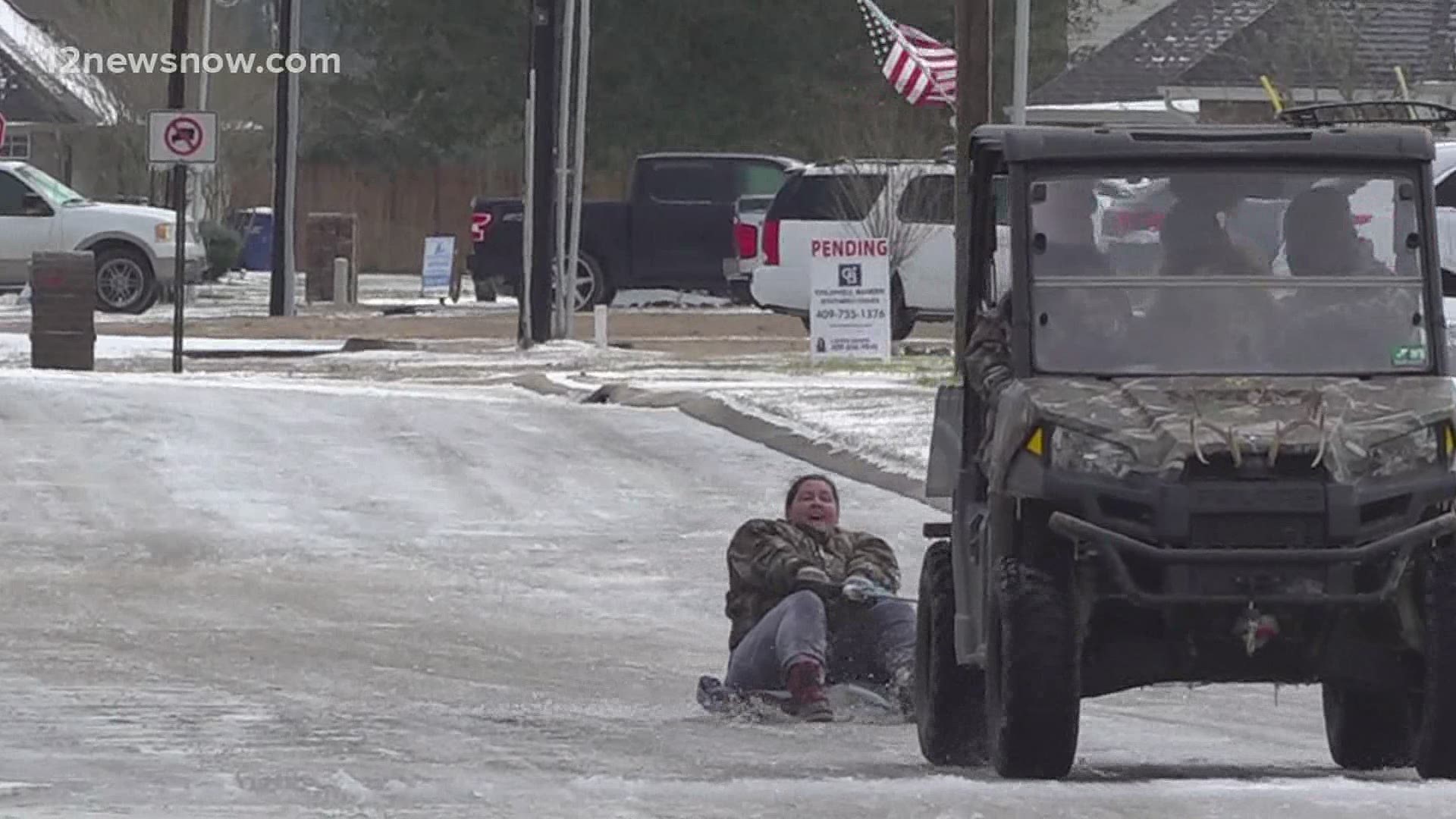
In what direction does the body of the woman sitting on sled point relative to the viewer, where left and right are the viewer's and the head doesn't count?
facing the viewer and to the right of the viewer

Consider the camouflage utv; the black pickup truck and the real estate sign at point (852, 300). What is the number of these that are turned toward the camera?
2

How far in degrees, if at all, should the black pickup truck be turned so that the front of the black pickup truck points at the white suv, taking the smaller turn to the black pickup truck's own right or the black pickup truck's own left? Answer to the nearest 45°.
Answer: approximately 90° to the black pickup truck's own right

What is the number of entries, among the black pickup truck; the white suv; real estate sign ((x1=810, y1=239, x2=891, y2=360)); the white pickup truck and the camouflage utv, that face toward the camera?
2

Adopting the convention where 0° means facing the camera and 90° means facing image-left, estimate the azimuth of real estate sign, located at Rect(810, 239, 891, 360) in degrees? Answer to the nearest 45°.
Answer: approximately 0°

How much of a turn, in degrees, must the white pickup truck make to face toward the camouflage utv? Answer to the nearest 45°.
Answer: approximately 90° to its right

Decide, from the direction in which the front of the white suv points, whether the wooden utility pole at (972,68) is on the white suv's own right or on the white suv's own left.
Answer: on the white suv's own right

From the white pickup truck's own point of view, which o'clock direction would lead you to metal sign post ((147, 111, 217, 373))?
The metal sign post is roughly at 3 o'clock from the white pickup truck.

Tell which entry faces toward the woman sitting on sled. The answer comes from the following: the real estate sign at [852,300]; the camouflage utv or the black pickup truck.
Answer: the real estate sign

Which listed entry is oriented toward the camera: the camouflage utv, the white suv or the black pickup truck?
the camouflage utv

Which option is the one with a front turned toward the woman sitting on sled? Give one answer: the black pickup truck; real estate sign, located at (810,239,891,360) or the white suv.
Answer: the real estate sign

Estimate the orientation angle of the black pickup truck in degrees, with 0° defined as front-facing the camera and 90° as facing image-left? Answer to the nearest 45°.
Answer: approximately 270°
